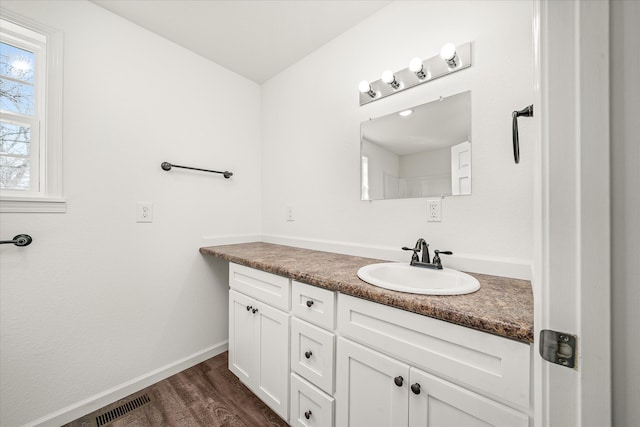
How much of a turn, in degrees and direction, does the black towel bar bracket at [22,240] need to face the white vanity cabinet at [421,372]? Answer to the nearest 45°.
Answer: approximately 45° to its left

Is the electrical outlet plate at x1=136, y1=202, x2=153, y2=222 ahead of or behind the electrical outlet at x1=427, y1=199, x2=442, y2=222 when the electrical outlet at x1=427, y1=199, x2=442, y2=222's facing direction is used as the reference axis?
ahead

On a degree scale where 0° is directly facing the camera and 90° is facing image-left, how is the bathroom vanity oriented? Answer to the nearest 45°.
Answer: approximately 45°

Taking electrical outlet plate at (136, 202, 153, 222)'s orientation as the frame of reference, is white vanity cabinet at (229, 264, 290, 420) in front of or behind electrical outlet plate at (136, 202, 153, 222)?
in front

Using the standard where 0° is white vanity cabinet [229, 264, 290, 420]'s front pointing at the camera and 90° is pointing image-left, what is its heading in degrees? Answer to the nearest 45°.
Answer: approximately 45°

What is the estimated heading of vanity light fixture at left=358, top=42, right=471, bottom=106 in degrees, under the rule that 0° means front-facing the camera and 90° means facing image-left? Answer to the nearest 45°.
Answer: approximately 45°

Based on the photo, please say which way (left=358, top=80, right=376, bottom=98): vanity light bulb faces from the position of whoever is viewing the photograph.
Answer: facing the viewer and to the left of the viewer

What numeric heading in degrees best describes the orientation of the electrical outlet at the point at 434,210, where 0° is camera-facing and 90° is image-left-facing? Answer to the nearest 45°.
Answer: approximately 45°

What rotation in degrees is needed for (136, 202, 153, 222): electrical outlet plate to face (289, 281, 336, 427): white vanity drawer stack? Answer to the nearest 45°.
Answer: approximately 45° to its left

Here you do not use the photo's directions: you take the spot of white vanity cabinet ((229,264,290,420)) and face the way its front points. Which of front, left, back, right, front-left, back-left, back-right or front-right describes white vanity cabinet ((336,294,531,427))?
left
